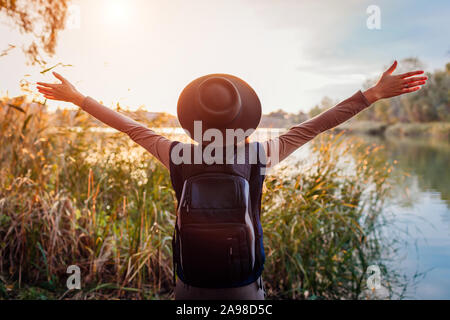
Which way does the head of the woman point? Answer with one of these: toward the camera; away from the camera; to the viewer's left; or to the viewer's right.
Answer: away from the camera

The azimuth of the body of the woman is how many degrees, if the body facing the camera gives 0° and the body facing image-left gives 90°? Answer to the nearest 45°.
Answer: approximately 180°
